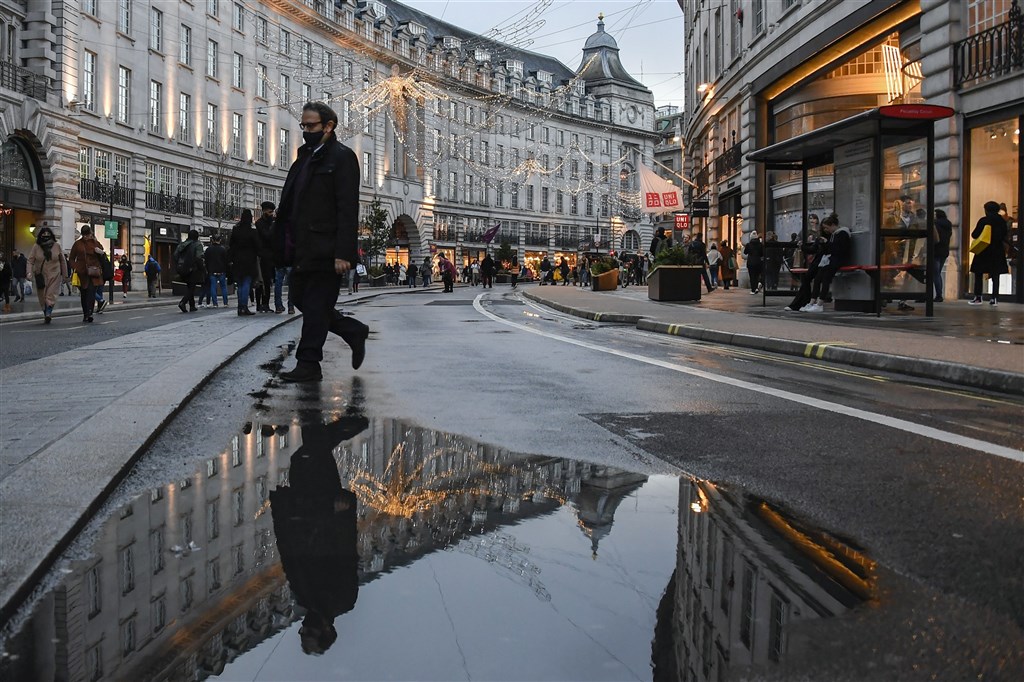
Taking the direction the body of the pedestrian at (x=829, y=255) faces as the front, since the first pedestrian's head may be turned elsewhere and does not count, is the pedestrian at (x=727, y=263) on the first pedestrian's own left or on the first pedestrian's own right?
on the first pedestrian's own right

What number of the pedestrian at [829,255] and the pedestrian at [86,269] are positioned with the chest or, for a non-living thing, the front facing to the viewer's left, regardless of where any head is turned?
1

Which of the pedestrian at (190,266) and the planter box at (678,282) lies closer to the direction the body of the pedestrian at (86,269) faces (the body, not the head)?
the pedestrian

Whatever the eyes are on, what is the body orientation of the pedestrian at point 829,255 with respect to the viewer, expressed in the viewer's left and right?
facing to the left of the viewer

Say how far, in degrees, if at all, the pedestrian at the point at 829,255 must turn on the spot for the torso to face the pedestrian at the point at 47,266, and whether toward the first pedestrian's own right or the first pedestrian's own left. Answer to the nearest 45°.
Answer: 0° — they already face them

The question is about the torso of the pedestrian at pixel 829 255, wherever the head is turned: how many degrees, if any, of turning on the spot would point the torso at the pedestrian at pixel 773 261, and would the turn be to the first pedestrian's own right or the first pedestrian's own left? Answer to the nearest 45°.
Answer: approximately 90° to the first pedestrian's own right
